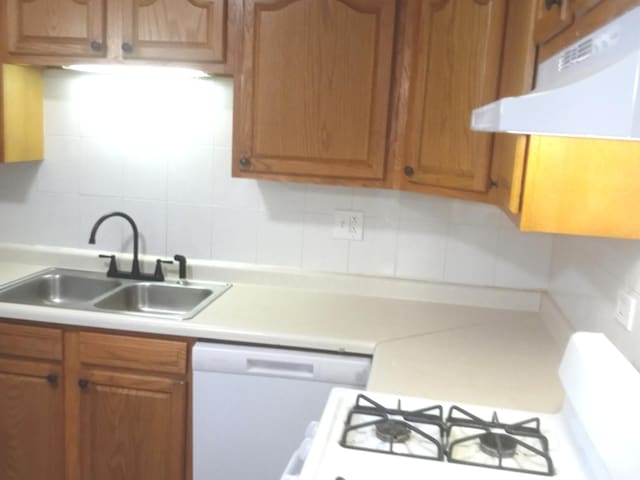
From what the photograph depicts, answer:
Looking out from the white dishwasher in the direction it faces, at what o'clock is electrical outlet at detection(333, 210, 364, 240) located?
The electrical outlet is roughly at 7 o'clock from the white dishwasher.

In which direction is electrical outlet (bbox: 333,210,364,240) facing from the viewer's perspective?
toward the camera

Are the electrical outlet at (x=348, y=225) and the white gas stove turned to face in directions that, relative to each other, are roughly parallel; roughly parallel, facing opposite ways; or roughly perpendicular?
roughly perpendicular

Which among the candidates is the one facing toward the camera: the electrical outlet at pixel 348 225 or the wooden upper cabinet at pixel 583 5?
the electrical outlet

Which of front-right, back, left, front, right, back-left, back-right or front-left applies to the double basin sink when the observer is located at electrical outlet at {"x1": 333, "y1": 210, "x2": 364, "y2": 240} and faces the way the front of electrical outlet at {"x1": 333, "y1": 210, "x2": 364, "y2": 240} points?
right

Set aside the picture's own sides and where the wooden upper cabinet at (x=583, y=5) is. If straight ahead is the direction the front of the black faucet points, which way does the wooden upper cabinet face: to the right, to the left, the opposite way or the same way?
to the right

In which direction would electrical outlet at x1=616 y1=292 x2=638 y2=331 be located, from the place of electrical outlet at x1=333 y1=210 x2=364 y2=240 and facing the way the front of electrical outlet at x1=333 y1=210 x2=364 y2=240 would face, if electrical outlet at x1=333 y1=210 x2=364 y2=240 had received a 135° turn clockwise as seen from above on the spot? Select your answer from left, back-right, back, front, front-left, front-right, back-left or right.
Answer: back

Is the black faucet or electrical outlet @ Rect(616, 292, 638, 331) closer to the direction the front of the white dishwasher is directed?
the electrical outlet

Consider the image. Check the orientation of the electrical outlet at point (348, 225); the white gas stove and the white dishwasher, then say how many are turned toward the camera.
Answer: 2

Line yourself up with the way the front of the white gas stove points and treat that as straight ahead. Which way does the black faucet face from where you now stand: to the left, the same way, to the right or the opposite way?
to the left

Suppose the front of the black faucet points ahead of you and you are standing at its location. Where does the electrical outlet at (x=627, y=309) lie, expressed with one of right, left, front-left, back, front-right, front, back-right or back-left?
left

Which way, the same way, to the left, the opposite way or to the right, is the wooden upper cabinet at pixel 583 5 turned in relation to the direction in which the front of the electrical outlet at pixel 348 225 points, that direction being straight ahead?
to the right

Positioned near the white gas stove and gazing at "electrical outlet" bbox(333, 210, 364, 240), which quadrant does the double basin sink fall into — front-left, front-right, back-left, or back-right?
front-left

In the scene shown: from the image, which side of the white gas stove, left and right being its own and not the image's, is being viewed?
left

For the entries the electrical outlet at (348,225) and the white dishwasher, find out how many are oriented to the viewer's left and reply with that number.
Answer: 0

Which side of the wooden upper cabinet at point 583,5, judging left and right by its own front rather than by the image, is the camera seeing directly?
left

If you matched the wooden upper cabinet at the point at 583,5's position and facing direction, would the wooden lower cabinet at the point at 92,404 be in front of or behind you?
in front

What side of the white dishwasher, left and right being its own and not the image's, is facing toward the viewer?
front
